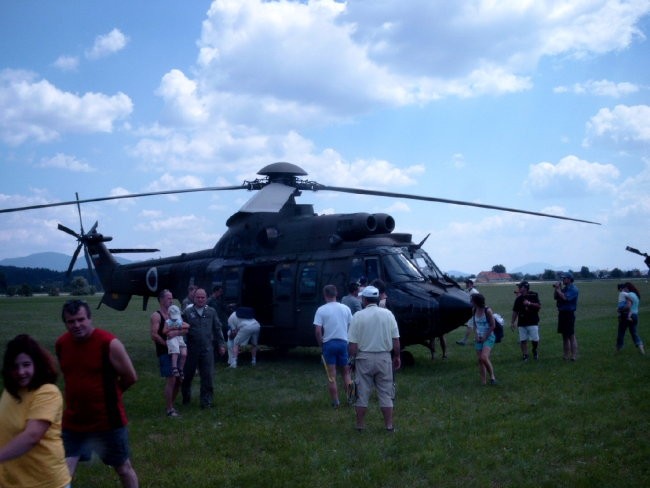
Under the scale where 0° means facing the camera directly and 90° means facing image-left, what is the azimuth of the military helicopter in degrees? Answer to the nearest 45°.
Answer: approximately 315°

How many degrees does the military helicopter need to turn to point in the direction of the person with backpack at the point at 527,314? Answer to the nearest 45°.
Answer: approximately 45° to its left

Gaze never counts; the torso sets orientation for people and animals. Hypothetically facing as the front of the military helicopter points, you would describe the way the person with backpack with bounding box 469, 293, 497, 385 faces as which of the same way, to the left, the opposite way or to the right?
to the right

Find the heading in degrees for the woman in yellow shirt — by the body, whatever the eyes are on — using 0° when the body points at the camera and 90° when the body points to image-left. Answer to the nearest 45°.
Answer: approximately 45°

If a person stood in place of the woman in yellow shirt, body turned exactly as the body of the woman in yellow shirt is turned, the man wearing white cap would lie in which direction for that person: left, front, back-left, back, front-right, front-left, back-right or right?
back

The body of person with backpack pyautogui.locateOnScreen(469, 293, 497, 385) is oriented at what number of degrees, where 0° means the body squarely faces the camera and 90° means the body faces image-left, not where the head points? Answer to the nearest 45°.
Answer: approximately 45°

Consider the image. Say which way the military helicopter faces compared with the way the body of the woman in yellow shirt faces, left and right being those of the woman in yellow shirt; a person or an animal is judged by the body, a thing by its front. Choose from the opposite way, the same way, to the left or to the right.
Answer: to the left

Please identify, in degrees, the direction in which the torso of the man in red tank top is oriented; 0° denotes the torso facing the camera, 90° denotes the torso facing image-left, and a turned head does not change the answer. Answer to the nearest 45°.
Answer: approximately 45°

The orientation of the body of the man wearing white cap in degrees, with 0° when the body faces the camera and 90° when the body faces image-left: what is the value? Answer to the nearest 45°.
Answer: approximately 180°

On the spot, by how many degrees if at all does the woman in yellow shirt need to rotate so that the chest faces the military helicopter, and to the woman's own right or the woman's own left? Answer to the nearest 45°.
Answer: approximately 180°

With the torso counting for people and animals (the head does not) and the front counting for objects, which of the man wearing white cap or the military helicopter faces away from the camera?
the man wearing white cap

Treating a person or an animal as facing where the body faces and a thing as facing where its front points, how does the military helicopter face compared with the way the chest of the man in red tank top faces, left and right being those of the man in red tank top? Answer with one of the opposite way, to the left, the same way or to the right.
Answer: to the left
